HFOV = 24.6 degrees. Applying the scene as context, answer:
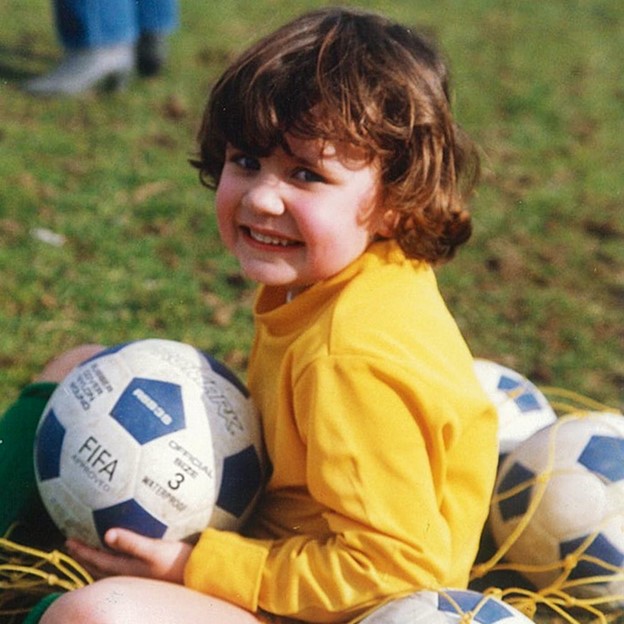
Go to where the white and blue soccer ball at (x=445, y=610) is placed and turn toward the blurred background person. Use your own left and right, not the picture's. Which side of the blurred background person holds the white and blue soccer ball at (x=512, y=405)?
right

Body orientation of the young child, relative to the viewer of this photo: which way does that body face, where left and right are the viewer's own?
facing to the left of the viewer

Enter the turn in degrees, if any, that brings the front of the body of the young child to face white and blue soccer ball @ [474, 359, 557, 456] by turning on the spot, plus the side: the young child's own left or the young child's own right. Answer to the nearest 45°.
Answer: approximately 135° to the young child's own right

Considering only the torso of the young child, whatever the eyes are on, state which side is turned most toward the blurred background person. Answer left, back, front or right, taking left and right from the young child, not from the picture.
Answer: right
